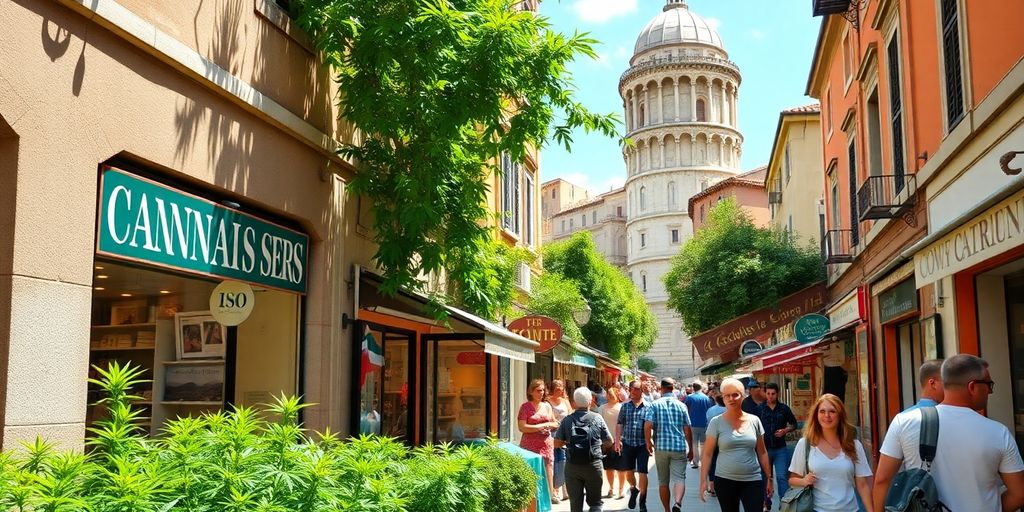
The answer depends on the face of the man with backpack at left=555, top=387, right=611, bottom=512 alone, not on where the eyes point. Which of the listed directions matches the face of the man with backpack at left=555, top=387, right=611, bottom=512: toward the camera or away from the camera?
away from the camera

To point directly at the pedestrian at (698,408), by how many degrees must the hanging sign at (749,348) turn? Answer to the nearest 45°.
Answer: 0° — it already faces them

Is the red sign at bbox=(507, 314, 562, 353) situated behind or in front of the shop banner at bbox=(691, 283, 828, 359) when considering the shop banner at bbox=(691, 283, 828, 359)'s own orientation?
in front

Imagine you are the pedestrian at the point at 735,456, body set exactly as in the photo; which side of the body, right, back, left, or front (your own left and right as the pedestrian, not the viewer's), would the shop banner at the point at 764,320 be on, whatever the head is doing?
back

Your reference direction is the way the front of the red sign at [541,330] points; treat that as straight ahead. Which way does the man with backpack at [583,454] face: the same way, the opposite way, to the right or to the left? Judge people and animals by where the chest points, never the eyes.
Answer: the opposite way

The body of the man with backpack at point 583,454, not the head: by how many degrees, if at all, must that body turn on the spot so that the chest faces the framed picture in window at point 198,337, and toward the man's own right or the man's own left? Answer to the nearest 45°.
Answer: approximately 135° to the man's own left

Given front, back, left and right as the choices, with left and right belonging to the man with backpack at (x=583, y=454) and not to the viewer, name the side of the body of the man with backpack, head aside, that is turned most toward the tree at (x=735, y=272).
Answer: front

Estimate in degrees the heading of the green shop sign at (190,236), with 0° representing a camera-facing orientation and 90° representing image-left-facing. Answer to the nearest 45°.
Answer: approximately 315°

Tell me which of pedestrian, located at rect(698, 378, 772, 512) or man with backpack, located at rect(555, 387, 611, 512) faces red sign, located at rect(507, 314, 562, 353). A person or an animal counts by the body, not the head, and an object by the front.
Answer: the man with backpack

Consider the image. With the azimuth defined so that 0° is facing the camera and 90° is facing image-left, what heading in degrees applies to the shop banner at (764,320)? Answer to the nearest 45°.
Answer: approximately 45°

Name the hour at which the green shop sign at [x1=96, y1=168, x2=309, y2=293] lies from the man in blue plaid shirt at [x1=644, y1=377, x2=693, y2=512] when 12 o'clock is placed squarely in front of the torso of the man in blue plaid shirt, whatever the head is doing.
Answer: The green shop sign is roughly at 7 o'clock from the man in blue plaid shirt.

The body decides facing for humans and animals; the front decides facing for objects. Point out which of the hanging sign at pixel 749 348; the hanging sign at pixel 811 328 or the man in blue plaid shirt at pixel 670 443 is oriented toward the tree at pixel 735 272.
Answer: the man in blue plaid shirt

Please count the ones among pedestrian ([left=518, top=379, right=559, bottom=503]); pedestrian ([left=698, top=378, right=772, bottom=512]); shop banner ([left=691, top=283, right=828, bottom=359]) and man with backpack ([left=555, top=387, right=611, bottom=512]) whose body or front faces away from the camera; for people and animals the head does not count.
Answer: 1
